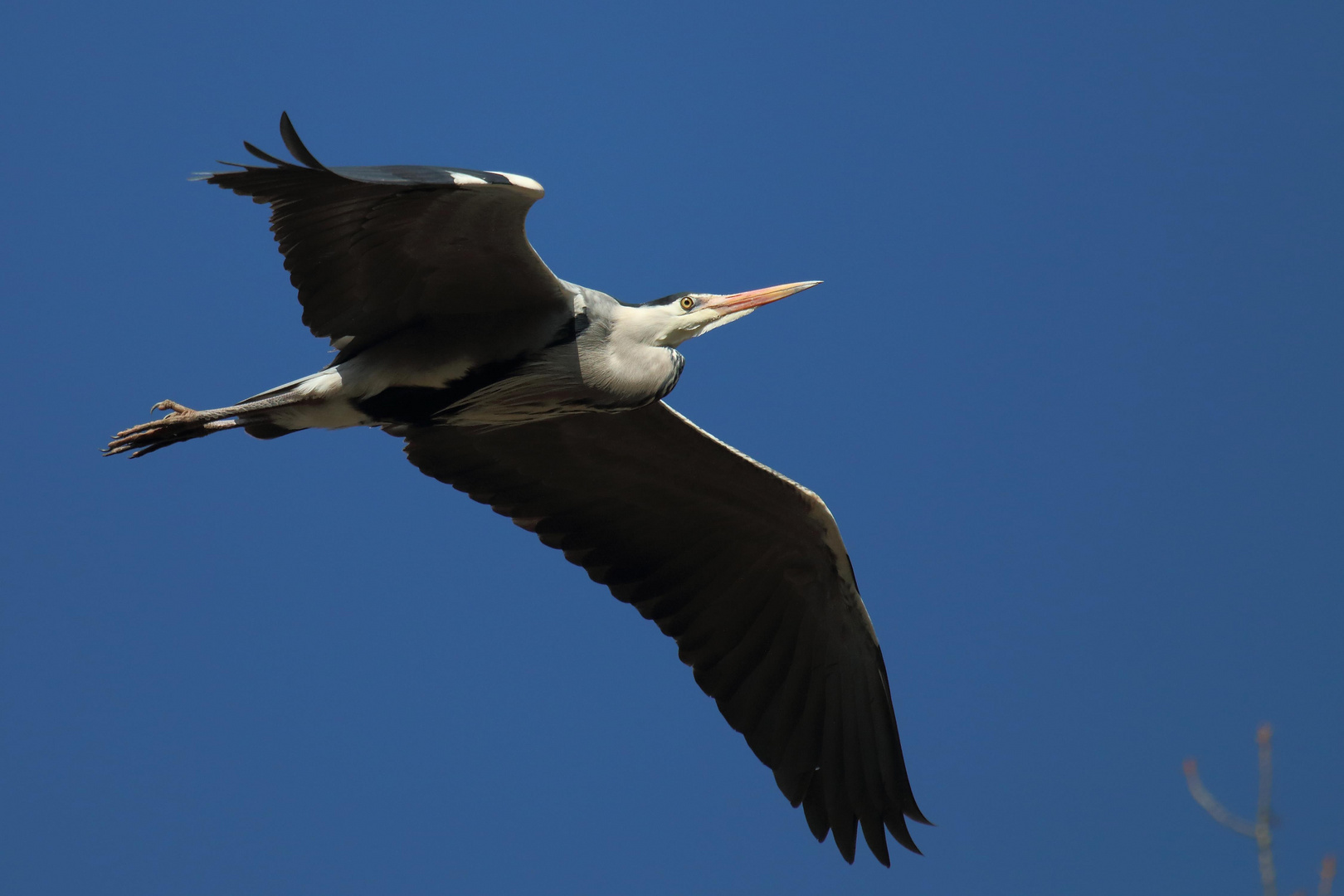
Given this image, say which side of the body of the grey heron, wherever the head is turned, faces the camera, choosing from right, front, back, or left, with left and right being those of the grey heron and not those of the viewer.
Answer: right
